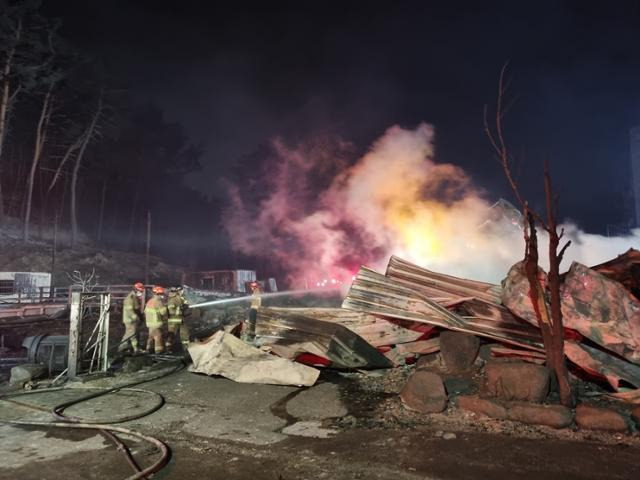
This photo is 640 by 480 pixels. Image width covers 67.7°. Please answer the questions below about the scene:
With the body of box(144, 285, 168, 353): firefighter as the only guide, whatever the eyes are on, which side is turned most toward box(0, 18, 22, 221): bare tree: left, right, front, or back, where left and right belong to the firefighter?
left

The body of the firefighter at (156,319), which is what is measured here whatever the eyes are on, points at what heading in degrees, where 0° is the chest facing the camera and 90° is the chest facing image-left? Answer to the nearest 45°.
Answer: approximately 225°

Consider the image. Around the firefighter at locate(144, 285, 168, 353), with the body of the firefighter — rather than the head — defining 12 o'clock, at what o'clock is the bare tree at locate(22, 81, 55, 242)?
The bare tree is roughly at 10 o'clock from the firefighter.

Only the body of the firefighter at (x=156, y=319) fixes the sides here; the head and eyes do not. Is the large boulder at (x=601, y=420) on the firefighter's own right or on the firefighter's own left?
on the firefighter's own right

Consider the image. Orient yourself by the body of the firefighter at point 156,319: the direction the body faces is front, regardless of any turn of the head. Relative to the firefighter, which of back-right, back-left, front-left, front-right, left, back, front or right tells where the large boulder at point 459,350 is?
right

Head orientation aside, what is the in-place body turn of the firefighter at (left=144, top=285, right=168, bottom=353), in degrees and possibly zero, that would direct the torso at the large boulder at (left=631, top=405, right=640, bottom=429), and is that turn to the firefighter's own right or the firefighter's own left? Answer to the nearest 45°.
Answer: approximately 90° to the firefighter's own right

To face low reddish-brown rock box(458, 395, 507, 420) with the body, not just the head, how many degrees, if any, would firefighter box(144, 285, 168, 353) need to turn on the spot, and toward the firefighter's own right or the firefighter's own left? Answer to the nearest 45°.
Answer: approximately 90° to the firefighter's own right

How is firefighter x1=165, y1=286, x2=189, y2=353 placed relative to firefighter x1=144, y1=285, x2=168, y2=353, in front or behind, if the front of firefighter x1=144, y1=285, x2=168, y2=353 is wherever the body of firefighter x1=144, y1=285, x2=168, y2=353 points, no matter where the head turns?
in front

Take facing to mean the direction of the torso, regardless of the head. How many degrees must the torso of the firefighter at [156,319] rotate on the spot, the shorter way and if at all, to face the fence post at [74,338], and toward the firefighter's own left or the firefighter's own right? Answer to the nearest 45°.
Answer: approximately 180°

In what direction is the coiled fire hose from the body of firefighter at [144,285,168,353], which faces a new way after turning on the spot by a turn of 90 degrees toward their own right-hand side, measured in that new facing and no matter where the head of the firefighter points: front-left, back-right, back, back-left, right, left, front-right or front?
front-right
